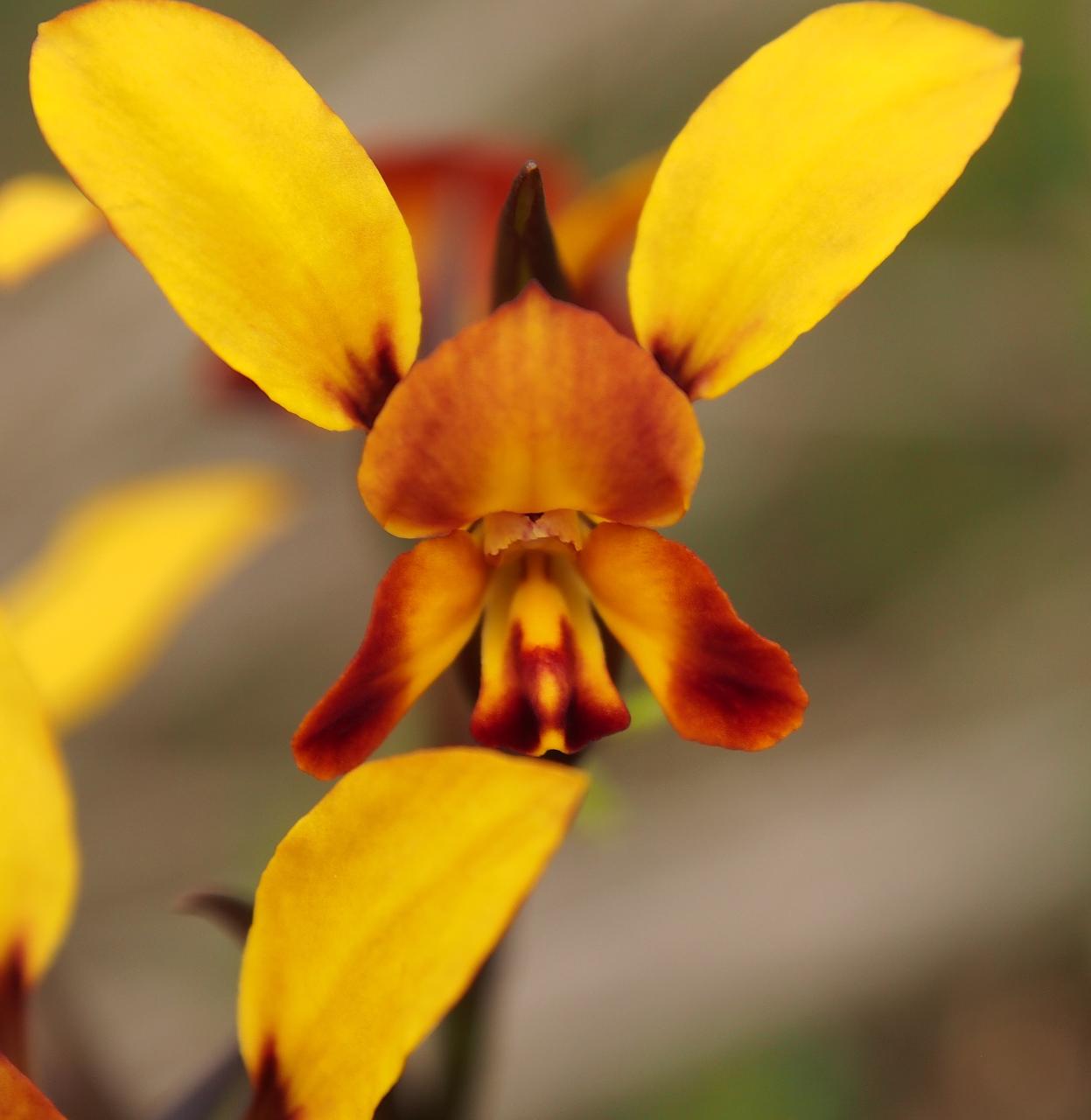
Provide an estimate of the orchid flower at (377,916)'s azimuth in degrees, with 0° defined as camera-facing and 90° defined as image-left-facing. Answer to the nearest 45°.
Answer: approximately 0°

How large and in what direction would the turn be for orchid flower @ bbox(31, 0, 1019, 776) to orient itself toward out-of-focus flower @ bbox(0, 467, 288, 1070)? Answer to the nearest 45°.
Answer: approximately 135° to its right

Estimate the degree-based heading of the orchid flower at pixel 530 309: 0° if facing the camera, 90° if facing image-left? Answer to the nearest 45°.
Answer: approximately 0°
